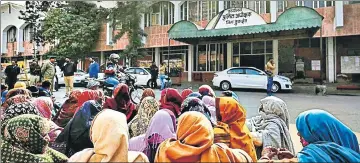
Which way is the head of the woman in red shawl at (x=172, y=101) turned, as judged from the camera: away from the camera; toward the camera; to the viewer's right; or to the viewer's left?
away from the camera

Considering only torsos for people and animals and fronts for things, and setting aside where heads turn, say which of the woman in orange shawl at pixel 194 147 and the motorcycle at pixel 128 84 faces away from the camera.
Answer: the woman in orange shawl

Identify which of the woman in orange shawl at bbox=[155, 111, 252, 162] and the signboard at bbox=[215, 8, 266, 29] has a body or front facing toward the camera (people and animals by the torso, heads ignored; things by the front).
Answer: the signboard

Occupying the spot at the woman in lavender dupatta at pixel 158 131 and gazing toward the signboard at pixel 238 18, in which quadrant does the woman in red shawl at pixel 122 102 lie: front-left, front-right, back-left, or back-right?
front-left

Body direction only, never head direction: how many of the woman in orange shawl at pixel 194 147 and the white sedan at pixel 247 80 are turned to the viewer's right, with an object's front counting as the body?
1

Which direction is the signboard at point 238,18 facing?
toward the camera

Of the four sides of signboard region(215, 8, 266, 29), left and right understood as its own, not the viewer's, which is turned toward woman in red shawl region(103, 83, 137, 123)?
front

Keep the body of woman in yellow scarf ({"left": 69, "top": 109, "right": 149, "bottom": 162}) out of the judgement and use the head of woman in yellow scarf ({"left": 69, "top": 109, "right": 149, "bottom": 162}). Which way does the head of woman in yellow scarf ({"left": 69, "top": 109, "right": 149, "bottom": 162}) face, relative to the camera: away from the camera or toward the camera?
away from the camera

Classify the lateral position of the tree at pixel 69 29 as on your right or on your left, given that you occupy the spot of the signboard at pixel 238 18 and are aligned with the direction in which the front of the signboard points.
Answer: on your right

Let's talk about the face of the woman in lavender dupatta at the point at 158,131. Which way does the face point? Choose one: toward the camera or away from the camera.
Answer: away from the camera

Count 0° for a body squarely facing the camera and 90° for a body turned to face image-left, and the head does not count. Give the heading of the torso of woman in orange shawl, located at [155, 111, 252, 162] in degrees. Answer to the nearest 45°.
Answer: approximately 180°

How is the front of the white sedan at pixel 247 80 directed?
to the viewer's right

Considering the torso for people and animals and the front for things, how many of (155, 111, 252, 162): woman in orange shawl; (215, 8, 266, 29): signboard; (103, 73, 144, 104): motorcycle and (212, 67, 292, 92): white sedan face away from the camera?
1
